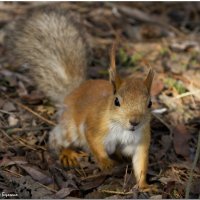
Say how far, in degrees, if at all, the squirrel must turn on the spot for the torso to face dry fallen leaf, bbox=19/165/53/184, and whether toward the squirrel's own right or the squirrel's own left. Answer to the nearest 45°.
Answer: approximately 90° to the squirrel's own right

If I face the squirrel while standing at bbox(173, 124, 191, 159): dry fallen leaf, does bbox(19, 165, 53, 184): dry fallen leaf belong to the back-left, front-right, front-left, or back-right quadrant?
front-left

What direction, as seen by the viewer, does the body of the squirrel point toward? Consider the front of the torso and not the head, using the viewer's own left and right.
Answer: facing the viewer and to the right of the viewer

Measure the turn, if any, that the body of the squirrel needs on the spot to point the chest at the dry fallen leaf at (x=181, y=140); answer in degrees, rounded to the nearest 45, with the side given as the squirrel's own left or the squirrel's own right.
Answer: approximately 45° to the squirrel's own left
